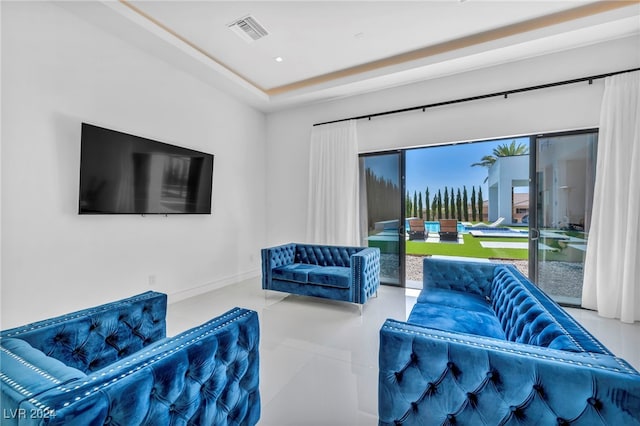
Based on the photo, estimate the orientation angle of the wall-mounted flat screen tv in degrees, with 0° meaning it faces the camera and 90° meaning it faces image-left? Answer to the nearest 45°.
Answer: approximately 315°

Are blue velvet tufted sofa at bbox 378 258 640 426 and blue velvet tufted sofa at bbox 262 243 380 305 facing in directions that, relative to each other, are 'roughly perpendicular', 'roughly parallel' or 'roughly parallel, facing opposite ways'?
roughly perpendicular

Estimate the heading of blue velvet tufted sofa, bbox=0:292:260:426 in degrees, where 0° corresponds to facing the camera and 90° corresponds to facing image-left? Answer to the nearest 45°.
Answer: approximately 225°

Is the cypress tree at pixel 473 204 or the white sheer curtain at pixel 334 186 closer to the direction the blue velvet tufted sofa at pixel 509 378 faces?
the white sheer curtain

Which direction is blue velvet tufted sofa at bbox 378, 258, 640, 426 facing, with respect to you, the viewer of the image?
facing to the left of the viewer

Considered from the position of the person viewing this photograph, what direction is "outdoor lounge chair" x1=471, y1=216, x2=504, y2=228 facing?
facing to the left of the viewer

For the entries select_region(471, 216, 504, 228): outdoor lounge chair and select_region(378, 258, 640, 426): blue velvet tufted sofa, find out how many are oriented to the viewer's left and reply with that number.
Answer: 2
